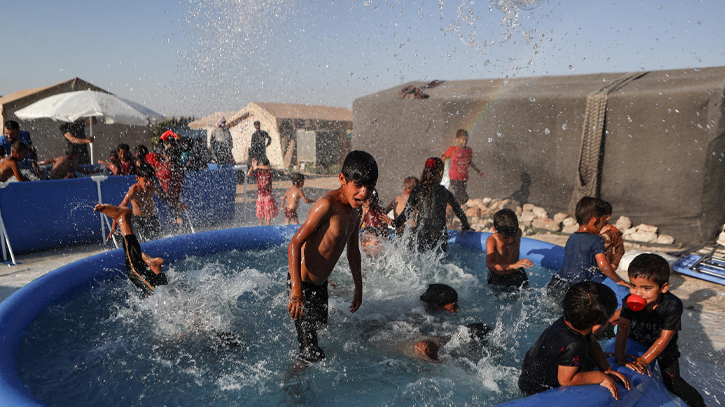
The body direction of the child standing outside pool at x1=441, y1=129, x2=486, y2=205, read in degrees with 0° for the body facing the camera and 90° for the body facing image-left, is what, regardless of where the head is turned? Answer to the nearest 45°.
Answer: approximately 0°

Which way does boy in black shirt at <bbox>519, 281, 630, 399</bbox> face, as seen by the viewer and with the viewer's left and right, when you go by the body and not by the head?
facing to the right of the viewer

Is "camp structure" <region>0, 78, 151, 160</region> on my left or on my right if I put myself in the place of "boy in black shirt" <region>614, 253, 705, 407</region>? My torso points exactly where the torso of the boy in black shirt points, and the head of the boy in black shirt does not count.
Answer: on my right

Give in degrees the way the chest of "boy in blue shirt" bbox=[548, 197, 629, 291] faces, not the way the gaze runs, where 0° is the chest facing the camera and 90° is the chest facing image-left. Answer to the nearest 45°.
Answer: approximately 225°

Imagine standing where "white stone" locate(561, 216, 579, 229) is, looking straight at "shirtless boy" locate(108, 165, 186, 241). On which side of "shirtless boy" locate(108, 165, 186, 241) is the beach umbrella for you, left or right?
right

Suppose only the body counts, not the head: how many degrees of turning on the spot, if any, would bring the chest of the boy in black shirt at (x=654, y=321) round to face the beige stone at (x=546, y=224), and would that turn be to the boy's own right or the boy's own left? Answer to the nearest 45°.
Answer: approximately 135° to the boy's own right

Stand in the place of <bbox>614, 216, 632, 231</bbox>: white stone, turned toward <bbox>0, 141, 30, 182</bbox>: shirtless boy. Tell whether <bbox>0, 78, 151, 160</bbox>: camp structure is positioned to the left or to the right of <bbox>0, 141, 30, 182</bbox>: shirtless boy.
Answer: right

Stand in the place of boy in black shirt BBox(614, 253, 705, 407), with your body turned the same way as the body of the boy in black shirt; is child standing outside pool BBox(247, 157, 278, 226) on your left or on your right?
on your right

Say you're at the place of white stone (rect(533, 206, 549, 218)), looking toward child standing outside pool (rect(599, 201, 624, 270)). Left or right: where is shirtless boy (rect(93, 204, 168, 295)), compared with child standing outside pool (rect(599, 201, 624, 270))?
right
